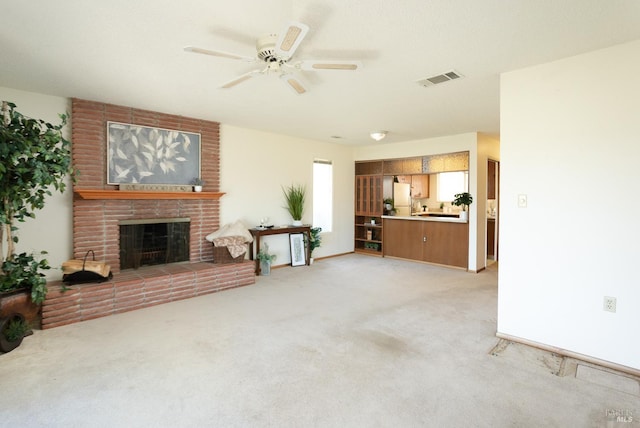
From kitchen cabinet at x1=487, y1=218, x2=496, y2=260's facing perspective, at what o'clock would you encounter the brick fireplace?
The brick fireplace is roughly at 1 o'clock from the kitchen cabinet.

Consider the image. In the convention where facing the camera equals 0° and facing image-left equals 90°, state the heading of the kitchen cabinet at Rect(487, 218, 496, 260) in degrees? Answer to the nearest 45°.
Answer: approximately 0°

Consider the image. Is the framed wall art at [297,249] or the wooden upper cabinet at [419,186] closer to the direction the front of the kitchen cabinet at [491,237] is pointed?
the framed wall art

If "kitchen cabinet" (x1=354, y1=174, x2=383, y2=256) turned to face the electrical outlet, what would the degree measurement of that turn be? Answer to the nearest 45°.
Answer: approximately 45° to its left

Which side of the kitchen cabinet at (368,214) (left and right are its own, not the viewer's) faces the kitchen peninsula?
left

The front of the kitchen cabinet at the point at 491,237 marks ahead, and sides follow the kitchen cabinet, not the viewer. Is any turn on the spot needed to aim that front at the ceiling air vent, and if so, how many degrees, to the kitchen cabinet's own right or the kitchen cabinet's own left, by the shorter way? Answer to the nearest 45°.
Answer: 0° — it already faces it

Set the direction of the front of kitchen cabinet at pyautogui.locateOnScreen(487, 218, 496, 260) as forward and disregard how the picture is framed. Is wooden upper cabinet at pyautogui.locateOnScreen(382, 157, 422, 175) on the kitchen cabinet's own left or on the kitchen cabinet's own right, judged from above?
on the kitchen cabinet's own right

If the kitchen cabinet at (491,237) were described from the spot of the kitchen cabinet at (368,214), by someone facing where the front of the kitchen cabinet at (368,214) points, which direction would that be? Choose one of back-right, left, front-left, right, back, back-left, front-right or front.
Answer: back-left

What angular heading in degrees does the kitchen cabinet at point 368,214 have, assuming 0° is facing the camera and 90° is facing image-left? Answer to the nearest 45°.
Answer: approximately 45°
